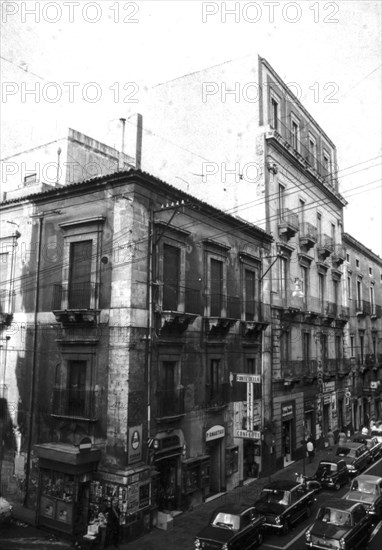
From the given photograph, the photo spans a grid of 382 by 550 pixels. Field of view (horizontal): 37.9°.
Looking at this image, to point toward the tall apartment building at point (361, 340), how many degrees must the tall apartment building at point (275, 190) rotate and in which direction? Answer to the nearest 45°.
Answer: approximately 90° to its left

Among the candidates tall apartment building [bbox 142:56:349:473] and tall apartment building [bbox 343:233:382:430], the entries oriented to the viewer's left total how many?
0

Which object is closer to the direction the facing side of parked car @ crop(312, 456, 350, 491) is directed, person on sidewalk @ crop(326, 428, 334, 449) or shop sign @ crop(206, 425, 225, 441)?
the shop sign

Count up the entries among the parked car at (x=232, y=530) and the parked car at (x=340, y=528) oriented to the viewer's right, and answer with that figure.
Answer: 0

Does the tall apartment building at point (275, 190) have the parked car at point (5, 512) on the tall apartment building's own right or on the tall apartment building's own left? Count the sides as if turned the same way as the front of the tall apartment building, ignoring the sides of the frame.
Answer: on the tall apartment building's own right

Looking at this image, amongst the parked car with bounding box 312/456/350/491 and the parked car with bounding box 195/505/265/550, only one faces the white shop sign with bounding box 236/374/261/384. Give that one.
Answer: the parked car with bounding box 312/456/350/491

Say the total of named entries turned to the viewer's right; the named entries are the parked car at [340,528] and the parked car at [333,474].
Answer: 0

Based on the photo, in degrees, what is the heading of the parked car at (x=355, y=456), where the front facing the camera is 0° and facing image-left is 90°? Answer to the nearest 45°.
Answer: approximately 45°

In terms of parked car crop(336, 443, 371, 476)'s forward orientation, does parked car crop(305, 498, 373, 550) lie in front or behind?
in front

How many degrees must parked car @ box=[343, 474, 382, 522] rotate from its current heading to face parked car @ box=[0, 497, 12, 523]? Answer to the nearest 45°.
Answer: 0° — it already faces it

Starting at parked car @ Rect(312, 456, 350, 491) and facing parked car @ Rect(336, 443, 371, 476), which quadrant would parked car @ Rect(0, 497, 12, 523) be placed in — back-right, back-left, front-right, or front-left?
back-left
